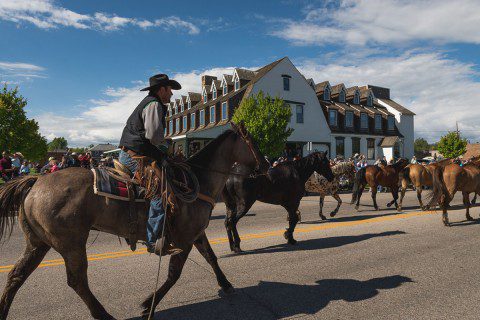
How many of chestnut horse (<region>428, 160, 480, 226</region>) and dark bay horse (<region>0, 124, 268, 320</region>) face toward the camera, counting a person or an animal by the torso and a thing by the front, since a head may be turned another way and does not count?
0

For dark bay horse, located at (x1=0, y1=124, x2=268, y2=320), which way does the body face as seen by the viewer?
to the viewer's right

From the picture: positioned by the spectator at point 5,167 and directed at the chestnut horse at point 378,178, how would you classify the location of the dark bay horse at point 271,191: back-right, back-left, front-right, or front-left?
front-right

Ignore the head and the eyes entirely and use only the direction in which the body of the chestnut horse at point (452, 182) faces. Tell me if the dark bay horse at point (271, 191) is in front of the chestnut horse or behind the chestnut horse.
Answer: behind

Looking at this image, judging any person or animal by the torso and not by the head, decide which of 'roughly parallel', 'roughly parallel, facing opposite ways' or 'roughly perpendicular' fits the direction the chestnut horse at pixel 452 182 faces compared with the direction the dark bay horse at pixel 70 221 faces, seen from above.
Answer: roughly parallel

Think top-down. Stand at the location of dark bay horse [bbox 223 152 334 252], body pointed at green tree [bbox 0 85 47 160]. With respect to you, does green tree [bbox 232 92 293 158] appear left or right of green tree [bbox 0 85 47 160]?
right

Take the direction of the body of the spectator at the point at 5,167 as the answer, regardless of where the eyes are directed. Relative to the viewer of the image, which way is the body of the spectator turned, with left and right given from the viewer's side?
facing the viewer and to the right of the viewer

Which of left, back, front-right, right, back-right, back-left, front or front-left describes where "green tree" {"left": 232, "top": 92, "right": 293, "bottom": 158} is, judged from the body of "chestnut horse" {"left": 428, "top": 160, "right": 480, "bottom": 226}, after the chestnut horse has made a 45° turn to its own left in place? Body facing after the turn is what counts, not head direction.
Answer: front-left

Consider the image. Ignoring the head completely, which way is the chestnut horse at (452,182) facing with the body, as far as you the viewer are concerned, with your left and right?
facing away from the viewer and to the right of the viewer

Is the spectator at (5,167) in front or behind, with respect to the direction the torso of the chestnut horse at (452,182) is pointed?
behind

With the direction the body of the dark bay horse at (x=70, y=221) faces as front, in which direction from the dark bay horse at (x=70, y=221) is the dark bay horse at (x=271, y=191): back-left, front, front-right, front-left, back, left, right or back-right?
front-left

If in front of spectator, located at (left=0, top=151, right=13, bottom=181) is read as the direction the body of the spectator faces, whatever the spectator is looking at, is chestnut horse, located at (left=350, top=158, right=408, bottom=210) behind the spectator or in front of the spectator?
in front

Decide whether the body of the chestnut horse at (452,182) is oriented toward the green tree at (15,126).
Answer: no
